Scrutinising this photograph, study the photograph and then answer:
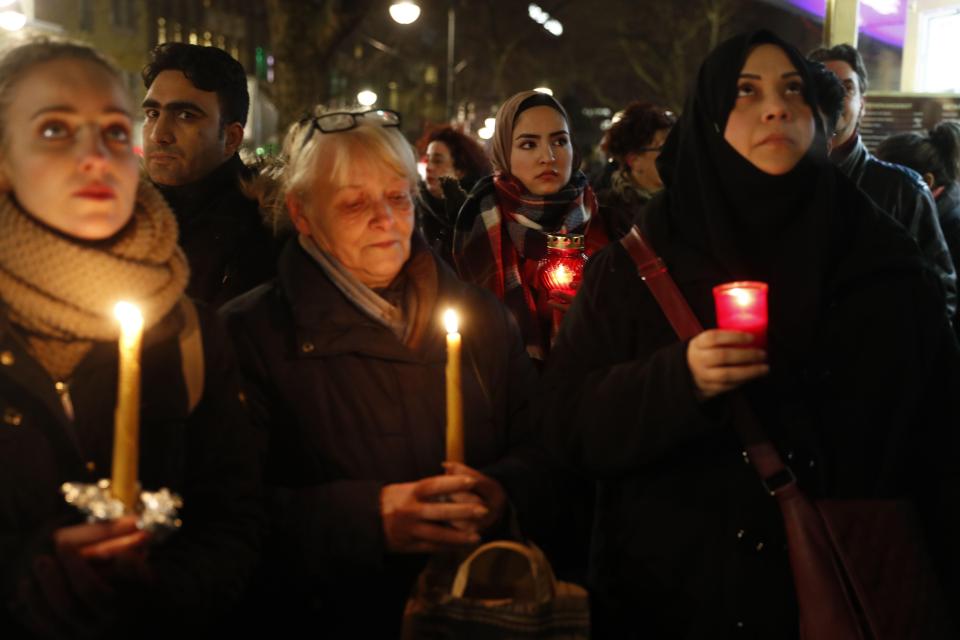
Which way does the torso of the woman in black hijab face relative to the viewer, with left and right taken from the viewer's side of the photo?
facing the viewer

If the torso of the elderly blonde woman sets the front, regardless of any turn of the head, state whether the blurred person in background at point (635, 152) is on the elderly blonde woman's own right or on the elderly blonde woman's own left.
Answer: on the elderly blonde woman's own left

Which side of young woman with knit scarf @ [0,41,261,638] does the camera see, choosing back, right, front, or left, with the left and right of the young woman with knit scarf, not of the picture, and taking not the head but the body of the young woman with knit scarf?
front

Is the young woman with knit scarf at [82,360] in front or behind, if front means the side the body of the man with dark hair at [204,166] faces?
in front

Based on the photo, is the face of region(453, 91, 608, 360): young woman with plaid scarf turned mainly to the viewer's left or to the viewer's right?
to the viewer's right

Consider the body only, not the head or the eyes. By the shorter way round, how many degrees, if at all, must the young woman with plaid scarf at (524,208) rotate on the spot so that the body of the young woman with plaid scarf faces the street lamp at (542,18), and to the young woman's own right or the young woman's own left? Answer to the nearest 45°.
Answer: approximately 135° to the young woman's own left

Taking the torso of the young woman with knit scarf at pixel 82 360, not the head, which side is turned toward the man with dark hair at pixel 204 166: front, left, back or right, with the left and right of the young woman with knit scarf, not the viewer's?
back

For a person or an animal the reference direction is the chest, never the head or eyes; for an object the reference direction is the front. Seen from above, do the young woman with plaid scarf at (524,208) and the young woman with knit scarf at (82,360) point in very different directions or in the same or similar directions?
same or similar directions

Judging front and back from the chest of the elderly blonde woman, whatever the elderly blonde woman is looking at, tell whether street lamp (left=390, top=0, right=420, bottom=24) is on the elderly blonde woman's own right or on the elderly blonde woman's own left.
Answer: on the elderly blonde woman's own left

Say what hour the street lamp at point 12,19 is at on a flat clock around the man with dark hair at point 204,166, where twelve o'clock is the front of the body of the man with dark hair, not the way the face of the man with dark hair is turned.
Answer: The street lamp is roughly at 4 o'clock from the man with dark hair.

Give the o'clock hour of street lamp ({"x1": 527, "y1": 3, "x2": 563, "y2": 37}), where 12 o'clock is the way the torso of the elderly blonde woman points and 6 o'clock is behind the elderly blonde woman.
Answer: The street lamp is roughly at 8 o'clock from the elderly blonde woman.

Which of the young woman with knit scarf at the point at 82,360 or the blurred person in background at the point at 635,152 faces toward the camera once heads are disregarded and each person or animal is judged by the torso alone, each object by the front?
the young woman with knit scarf
